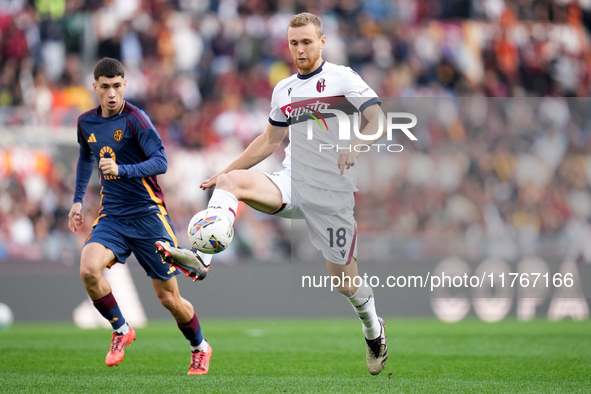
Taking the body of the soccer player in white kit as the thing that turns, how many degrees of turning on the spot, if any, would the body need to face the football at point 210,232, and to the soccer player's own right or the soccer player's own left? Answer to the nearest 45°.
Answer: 0° — they already face it

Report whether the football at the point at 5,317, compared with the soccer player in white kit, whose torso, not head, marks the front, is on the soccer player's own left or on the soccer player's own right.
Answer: on the soccer player's own right

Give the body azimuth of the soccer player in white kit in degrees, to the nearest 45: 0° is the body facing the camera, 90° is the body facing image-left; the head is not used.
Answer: approximately 45°
